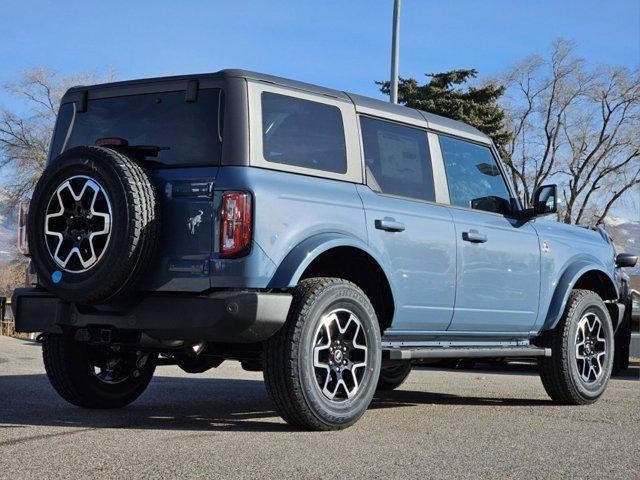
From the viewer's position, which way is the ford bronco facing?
facing away from the viewer and to the right of the viewer

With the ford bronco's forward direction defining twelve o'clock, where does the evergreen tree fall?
The evergreen tree is roughly at 11 o'clock from the ford bronco.
